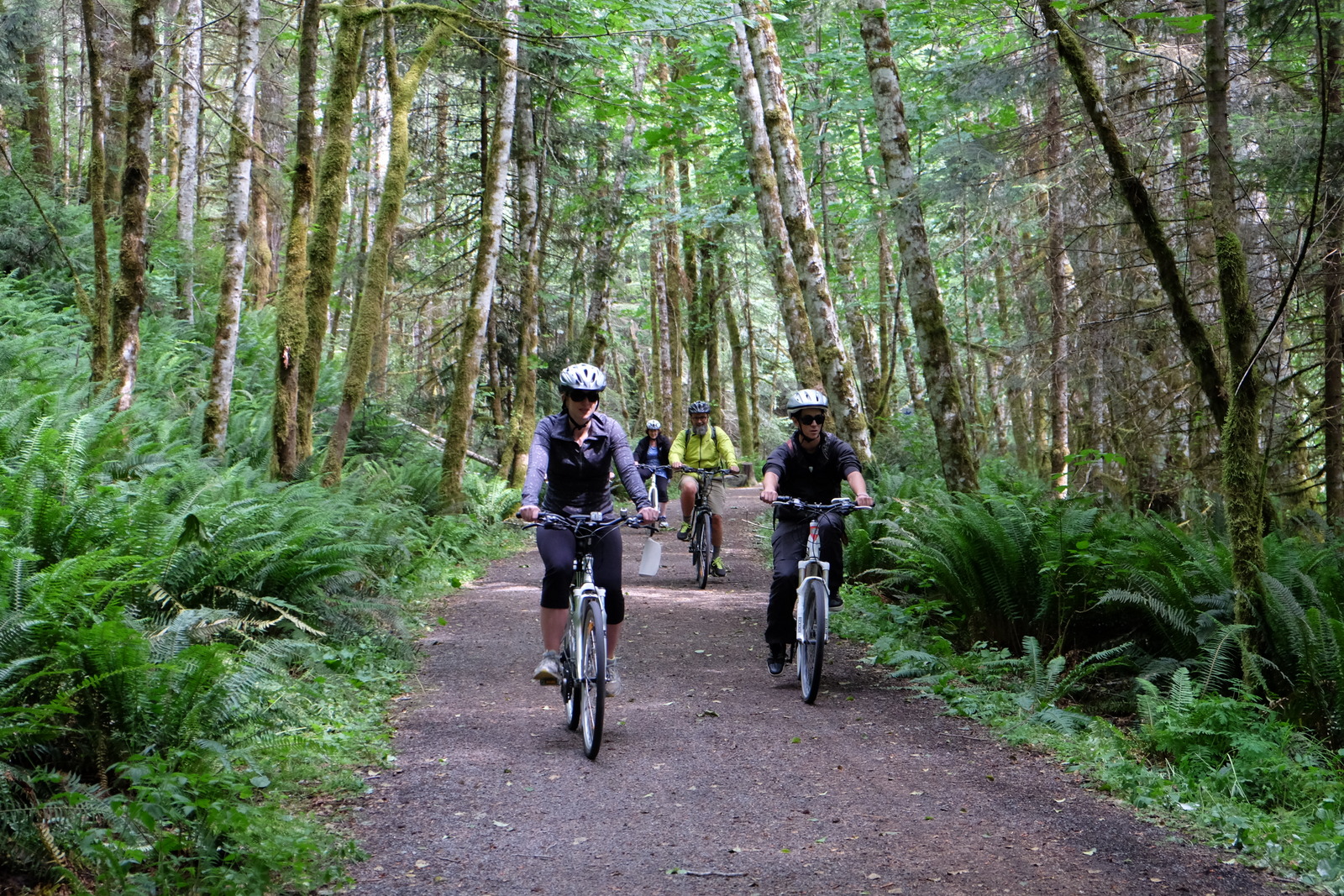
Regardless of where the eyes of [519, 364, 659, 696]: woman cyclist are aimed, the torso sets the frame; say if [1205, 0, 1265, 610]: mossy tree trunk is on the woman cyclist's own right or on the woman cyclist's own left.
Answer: on the woman cyclist's own left

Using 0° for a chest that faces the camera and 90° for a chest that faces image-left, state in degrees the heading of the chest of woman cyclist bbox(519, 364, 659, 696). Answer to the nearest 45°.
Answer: approximately 0°

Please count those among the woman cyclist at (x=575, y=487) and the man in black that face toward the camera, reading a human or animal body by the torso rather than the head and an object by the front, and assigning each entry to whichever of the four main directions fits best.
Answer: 2

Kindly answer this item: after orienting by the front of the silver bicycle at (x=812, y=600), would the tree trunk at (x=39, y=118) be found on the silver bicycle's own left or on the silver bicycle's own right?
on the silver bicycle's own right

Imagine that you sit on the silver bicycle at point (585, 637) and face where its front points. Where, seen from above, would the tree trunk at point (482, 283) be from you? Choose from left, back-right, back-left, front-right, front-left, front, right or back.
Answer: back

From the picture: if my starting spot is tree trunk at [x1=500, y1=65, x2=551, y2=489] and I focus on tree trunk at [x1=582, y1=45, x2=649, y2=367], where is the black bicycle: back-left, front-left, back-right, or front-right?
back-right

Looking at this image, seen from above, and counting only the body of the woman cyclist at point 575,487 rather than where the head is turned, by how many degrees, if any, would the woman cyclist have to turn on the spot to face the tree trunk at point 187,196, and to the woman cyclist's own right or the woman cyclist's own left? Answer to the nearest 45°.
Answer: approximately 135° to the woman cyclist's own right

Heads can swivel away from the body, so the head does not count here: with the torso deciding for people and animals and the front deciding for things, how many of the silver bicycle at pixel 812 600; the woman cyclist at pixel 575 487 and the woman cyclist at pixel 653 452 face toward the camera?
3
